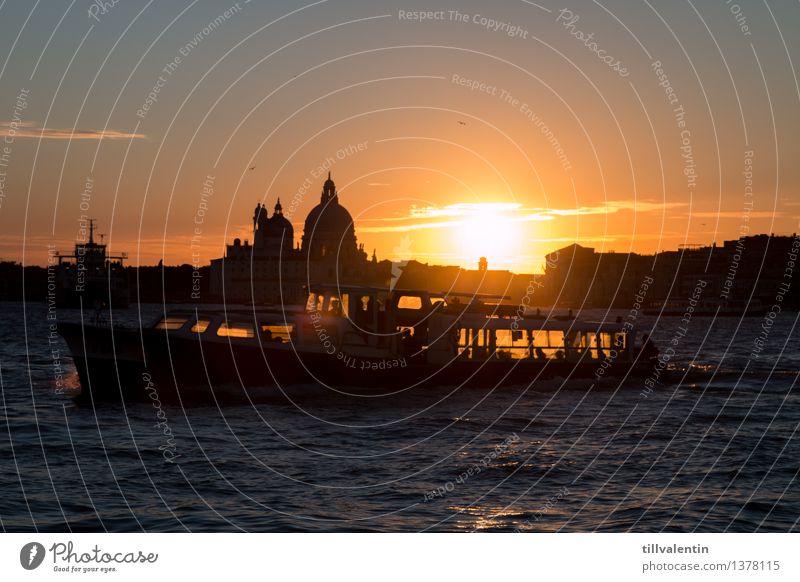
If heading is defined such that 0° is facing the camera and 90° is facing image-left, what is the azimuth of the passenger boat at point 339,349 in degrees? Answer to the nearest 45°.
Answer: approximately 45°
